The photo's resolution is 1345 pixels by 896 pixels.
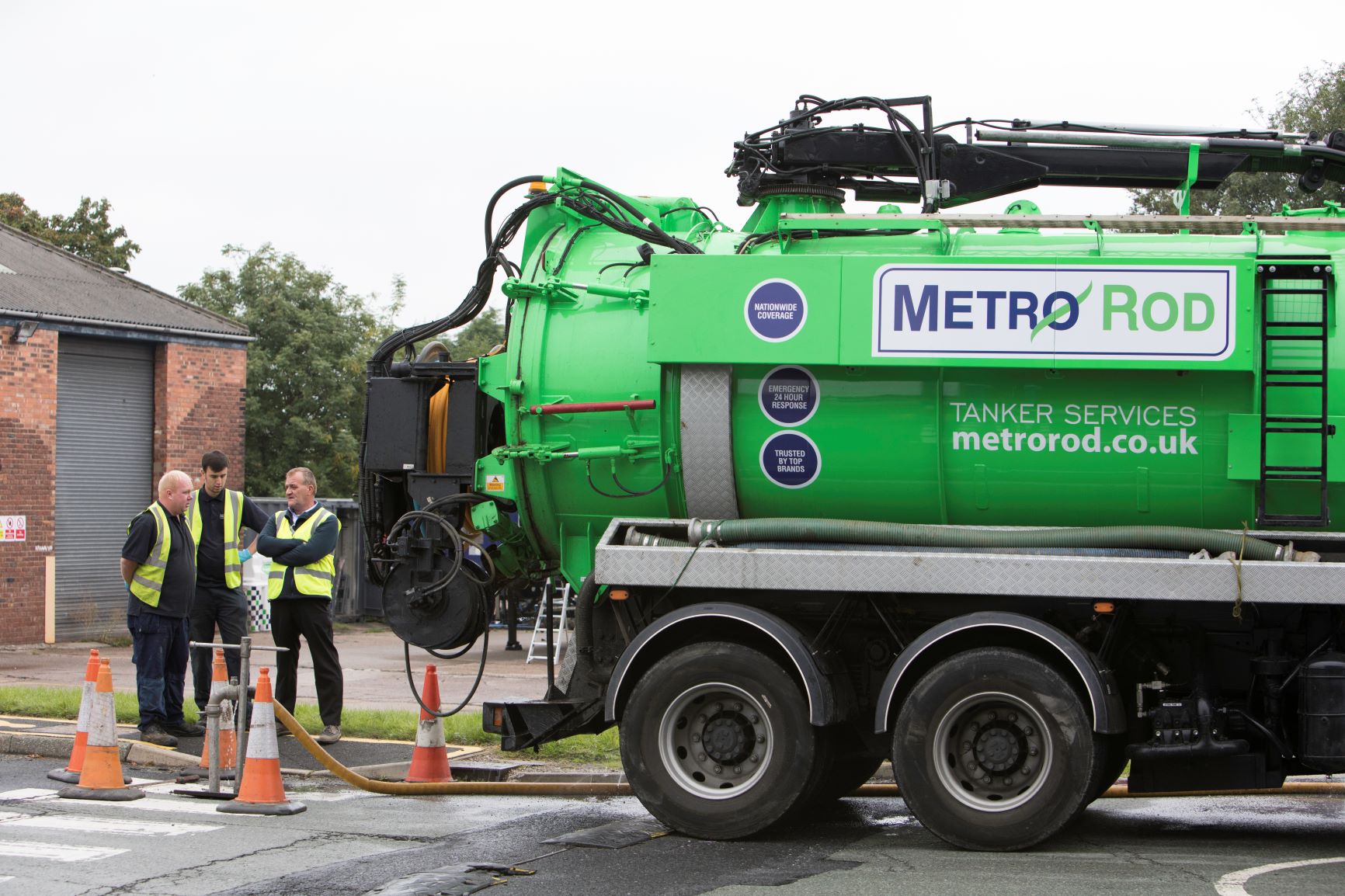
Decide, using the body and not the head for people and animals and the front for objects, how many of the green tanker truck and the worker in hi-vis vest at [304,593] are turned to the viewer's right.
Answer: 1

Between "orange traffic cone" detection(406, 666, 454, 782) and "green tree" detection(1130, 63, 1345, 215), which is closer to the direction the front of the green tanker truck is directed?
the green tree

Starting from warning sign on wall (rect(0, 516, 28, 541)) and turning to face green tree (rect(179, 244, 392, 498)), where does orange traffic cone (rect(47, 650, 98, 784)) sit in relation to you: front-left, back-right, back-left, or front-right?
back-right

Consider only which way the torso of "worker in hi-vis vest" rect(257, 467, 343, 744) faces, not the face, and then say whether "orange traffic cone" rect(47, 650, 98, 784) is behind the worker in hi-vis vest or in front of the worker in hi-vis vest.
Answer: in front

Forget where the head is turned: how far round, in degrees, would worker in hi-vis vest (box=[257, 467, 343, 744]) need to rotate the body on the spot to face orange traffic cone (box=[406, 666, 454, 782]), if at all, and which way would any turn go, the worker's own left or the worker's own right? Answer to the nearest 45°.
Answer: approximately 90° to the worker's own left

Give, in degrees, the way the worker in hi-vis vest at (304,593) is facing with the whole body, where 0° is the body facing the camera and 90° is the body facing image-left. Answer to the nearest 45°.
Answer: approximately 45°

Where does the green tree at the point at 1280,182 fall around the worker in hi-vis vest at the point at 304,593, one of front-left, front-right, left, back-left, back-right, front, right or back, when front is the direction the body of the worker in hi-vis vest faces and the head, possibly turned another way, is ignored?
back

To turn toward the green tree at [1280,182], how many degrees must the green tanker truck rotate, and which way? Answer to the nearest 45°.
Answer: approximately 90° to its left

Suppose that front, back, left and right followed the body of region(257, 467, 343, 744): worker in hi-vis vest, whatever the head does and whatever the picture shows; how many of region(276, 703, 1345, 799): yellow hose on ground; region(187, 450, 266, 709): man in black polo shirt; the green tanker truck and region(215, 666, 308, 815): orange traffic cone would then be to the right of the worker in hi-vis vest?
1

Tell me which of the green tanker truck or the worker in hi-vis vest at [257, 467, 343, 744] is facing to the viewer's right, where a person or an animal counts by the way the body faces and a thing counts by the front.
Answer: the green tanker truck

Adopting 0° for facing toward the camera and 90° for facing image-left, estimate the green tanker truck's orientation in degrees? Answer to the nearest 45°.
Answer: approximately 270°

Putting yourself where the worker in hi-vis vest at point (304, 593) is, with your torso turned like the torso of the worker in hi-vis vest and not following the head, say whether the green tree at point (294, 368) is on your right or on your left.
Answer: on your right

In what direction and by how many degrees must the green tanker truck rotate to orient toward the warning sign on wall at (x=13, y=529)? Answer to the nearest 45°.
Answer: approximately 135° to its left

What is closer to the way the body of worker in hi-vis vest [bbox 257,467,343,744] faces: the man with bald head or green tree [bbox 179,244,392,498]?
the man with bald head
